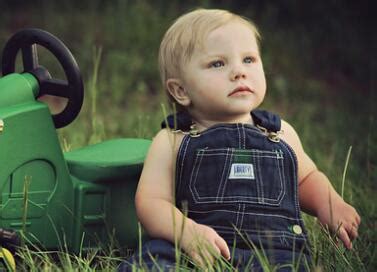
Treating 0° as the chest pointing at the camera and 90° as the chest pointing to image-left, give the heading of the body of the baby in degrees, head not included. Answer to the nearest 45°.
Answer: approximately 0°

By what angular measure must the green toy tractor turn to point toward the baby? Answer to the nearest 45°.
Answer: approximately 135° to its left

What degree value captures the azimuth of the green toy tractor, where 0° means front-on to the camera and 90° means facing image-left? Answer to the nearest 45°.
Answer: approximately 45°

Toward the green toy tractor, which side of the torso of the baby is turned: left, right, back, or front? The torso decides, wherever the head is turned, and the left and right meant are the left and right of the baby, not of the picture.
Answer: right
